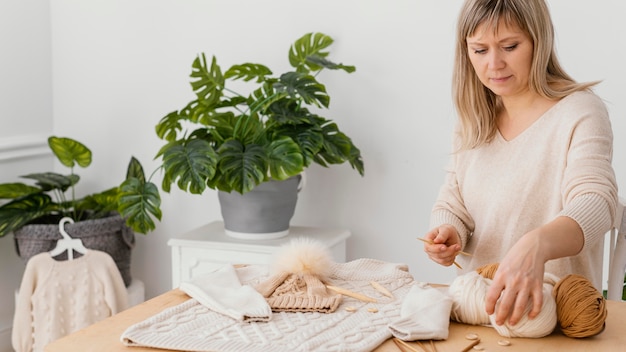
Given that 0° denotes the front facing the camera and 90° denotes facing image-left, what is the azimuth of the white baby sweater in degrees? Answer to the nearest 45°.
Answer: approximately 0°

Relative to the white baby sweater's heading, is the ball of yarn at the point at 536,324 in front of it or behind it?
in front

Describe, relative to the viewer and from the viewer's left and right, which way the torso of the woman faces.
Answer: facing the viewer and to the left of the viewer

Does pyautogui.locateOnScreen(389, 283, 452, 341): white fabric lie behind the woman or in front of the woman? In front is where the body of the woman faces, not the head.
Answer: in front

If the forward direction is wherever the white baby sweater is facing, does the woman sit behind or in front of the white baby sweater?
in front

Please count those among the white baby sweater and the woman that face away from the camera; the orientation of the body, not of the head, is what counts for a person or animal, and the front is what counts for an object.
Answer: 0

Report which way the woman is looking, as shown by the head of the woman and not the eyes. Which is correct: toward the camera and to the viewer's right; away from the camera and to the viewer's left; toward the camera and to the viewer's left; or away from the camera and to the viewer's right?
toward the camera and to the viewer's left
